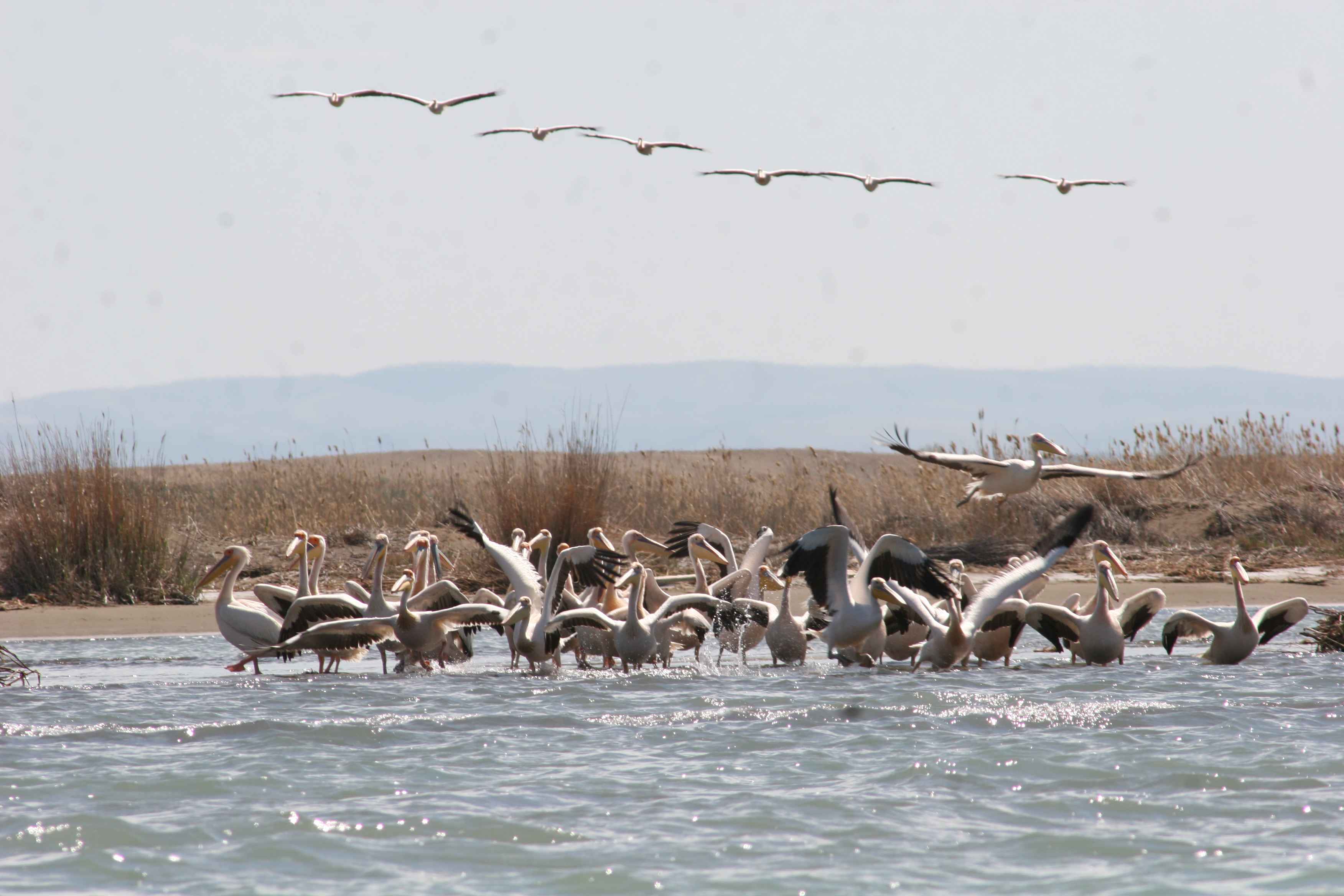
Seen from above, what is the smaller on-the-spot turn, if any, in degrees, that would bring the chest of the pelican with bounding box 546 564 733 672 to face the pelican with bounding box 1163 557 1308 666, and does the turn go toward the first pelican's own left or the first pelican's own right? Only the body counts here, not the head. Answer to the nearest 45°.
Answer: approximately 90° to the first pelican's own left

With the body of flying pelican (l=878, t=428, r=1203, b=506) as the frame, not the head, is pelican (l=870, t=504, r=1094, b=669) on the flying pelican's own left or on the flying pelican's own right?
on the flying pelican's own right

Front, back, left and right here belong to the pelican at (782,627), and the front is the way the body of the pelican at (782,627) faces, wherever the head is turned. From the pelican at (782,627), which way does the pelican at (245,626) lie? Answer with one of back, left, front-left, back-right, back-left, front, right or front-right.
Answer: right

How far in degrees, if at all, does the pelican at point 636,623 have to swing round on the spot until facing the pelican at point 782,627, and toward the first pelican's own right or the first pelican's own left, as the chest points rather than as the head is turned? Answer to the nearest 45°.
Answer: approximately 135° to the first pelican's own left

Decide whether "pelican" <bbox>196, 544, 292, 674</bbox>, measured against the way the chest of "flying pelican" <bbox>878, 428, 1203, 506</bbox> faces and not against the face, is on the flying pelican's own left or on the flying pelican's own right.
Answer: on the flying pelican's own right

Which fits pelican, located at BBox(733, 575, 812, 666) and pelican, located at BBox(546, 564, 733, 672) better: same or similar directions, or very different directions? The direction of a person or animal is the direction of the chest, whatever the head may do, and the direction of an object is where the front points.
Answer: same or similar directions

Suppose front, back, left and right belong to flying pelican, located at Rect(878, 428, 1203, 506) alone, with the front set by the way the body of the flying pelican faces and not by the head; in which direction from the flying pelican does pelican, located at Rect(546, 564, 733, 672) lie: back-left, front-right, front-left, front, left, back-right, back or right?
right

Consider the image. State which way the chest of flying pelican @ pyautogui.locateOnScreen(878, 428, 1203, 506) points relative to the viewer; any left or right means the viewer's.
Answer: facing the viewer and to the right of the viewer

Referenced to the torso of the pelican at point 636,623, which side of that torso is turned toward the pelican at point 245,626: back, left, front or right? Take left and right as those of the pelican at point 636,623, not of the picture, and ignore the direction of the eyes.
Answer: right

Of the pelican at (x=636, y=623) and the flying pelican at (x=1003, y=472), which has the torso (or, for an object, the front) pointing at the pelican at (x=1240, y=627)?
the flying pelican

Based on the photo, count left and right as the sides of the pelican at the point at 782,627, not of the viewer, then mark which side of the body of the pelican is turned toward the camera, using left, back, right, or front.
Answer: front

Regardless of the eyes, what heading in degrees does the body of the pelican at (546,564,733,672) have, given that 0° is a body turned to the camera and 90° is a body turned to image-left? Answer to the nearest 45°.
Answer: approximately 0°

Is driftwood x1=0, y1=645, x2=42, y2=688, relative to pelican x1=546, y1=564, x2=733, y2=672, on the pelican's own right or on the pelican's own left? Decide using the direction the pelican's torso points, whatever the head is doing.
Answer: on the pelican's own right

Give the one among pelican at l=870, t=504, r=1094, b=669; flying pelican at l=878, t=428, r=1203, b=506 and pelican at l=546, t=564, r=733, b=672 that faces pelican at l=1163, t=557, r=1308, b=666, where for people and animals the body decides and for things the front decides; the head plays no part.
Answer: the flying pelican
